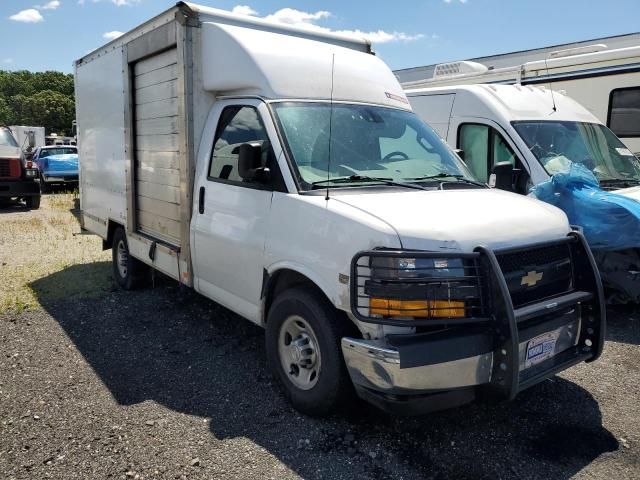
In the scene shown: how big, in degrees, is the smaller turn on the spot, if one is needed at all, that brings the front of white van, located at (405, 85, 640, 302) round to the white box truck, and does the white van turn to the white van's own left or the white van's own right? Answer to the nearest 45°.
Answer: approximately 45° to the white van's own right

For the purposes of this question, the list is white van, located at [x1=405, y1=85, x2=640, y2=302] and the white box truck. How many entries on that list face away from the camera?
0

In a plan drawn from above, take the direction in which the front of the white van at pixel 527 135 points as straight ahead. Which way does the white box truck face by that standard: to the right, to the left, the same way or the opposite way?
the same way

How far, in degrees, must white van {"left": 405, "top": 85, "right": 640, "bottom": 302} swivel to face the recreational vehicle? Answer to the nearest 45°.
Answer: approximately 90° to its left

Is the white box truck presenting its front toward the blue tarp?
no

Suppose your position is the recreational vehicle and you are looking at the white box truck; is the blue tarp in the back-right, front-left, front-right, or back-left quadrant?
front-left

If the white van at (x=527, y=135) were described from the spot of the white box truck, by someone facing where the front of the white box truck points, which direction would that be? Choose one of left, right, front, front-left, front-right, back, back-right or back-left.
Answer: left

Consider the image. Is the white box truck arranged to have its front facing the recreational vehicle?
no

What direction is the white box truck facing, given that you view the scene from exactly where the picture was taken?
facing the viewer and to the right of the viewer
